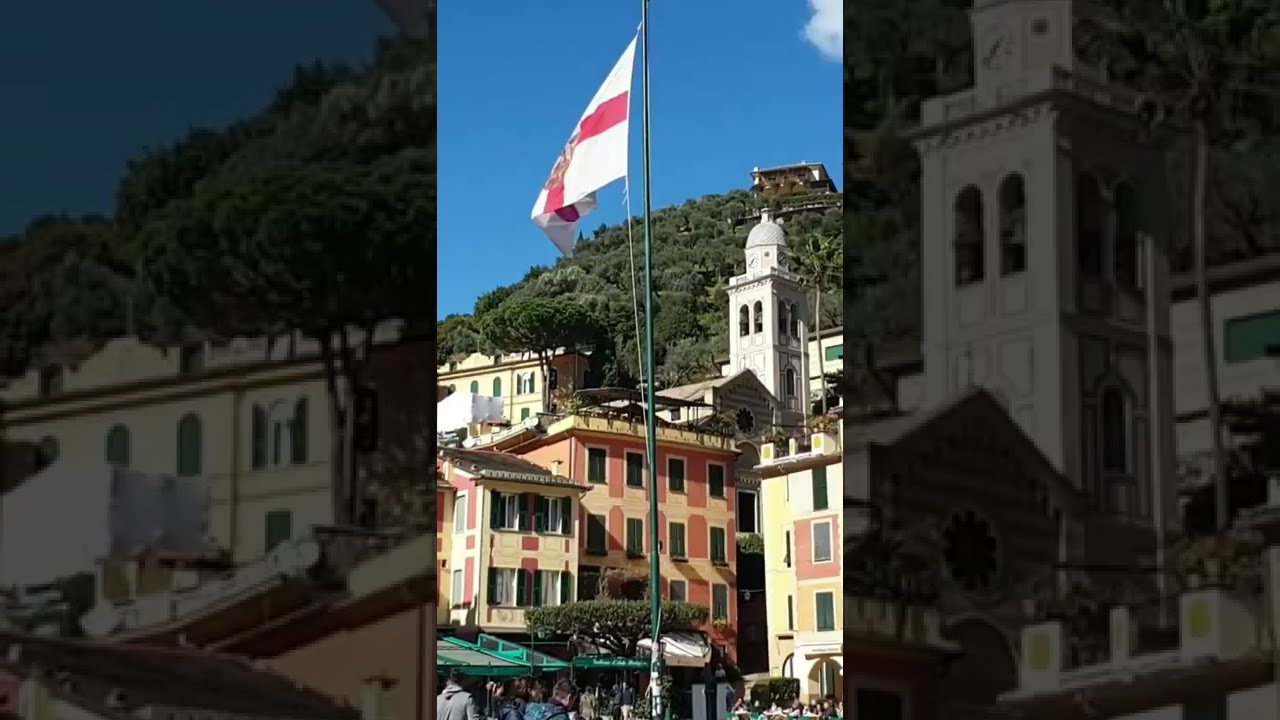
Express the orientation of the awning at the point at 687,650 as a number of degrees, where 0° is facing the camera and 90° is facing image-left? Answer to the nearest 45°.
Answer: approximately 0°

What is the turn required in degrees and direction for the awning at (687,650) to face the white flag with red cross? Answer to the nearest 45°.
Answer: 0° — it already faces it

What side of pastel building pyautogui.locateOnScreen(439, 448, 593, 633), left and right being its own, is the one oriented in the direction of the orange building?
left

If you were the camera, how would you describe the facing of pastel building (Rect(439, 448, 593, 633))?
facing the viewer and to the right of the viewer

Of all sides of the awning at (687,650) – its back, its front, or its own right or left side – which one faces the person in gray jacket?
front

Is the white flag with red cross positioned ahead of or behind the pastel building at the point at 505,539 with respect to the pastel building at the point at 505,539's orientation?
ahead

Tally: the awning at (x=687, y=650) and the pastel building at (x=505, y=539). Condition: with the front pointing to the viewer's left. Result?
0

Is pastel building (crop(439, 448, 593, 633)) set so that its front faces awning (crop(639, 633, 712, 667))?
no
